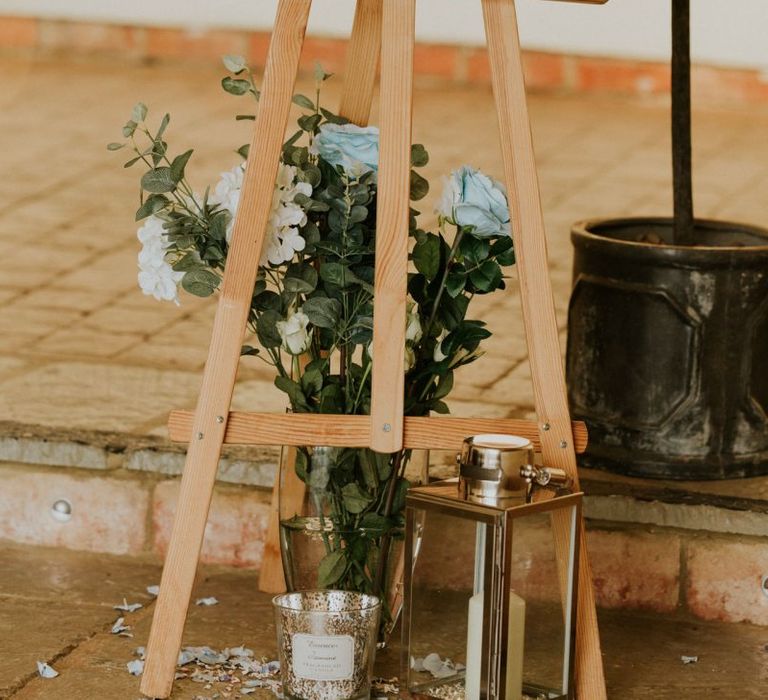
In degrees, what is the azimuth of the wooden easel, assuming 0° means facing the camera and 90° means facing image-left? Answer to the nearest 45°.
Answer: approximately 0°

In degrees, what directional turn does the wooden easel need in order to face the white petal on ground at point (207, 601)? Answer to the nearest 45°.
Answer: approximately 135° to its right

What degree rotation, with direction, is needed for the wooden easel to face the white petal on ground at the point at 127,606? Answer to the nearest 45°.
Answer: approximately 135° to its right
